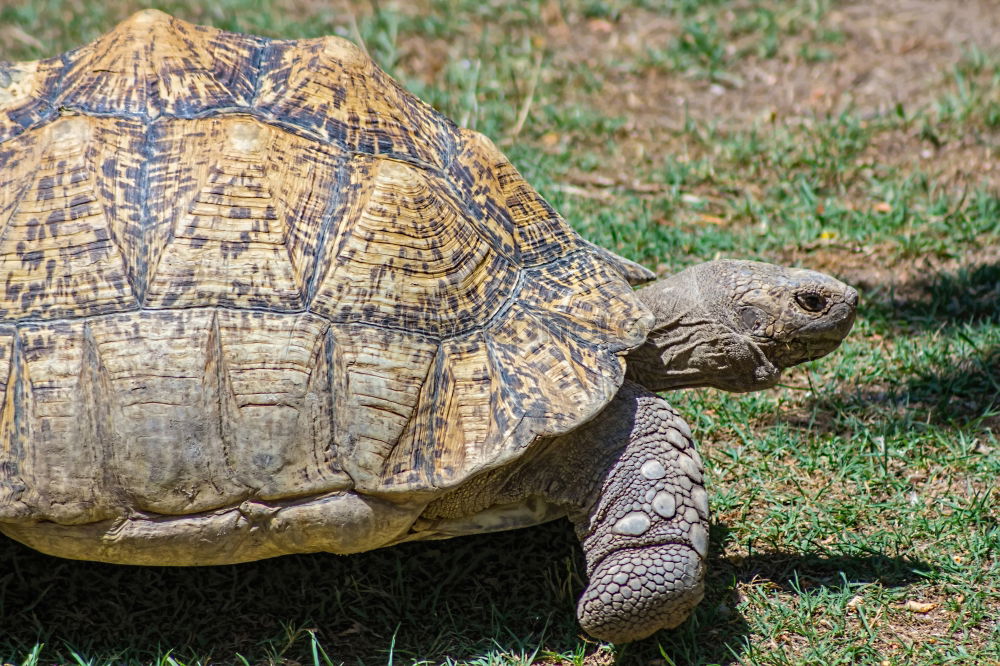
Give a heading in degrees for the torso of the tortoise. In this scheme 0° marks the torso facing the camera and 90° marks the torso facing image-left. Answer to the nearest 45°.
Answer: approximately 270°
